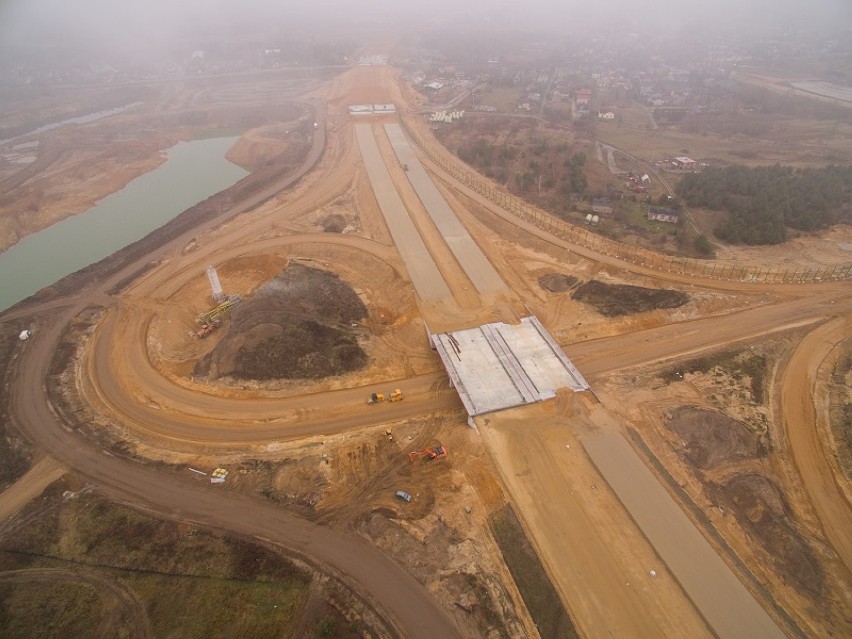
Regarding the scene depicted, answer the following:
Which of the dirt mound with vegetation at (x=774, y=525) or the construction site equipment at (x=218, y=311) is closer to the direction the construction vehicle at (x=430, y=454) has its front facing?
the construction site equipment

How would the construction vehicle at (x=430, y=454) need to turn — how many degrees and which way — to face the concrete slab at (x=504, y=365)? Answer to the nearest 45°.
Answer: approximately 135° to its right

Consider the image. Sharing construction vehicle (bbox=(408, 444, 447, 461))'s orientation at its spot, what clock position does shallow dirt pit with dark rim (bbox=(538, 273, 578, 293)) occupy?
The shallow dirt pit with dark rim is roughly at 4 o'clock from the construction vehicle.

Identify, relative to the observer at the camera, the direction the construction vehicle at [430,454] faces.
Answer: facing to the left of the viewer
